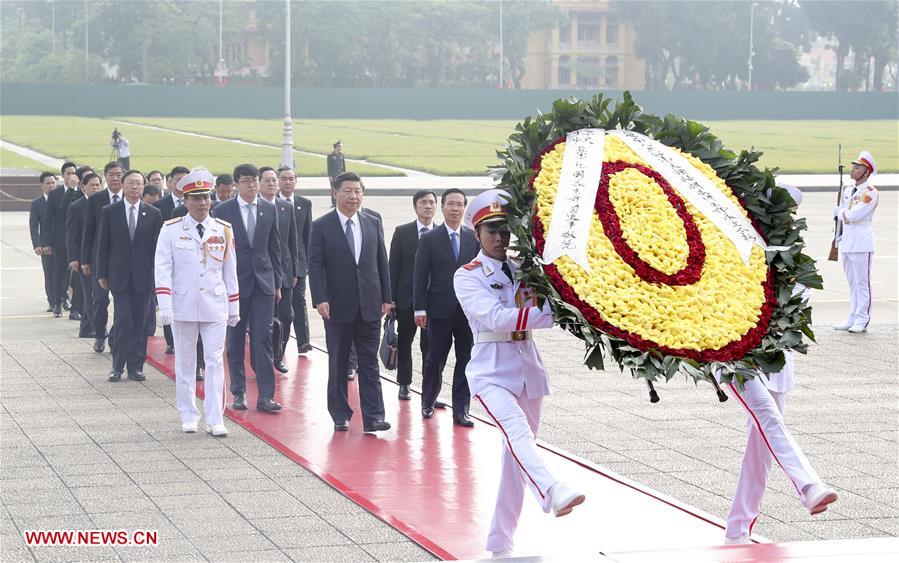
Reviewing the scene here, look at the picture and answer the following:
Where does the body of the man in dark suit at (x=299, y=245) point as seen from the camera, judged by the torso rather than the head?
toward the camera

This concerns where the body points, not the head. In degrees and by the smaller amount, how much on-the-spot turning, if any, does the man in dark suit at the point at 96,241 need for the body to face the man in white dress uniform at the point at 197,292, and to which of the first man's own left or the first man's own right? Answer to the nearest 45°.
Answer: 0° — they already face them

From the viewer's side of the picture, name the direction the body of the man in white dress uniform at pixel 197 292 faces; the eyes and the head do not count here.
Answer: toward the camera

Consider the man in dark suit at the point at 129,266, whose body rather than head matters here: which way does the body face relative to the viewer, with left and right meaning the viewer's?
facing the viewer

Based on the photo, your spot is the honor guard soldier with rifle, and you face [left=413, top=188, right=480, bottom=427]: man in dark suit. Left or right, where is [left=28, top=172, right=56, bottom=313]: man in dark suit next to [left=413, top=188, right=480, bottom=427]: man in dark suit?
right

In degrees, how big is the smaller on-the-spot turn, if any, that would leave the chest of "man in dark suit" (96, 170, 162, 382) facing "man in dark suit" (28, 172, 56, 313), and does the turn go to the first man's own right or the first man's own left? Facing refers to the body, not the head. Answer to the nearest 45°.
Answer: approximately 180°

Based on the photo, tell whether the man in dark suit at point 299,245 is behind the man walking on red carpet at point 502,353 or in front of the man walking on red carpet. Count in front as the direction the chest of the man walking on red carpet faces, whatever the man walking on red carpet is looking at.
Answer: behind

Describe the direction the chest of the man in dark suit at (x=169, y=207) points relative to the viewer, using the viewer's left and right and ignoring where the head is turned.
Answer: facing the viewer and to the right of the viewer

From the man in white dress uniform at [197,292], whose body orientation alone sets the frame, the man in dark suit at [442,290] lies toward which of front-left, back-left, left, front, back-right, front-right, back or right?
left

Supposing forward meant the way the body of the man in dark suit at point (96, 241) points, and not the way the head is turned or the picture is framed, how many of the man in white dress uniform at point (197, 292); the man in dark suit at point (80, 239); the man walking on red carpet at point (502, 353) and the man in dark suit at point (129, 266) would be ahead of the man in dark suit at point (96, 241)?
3
